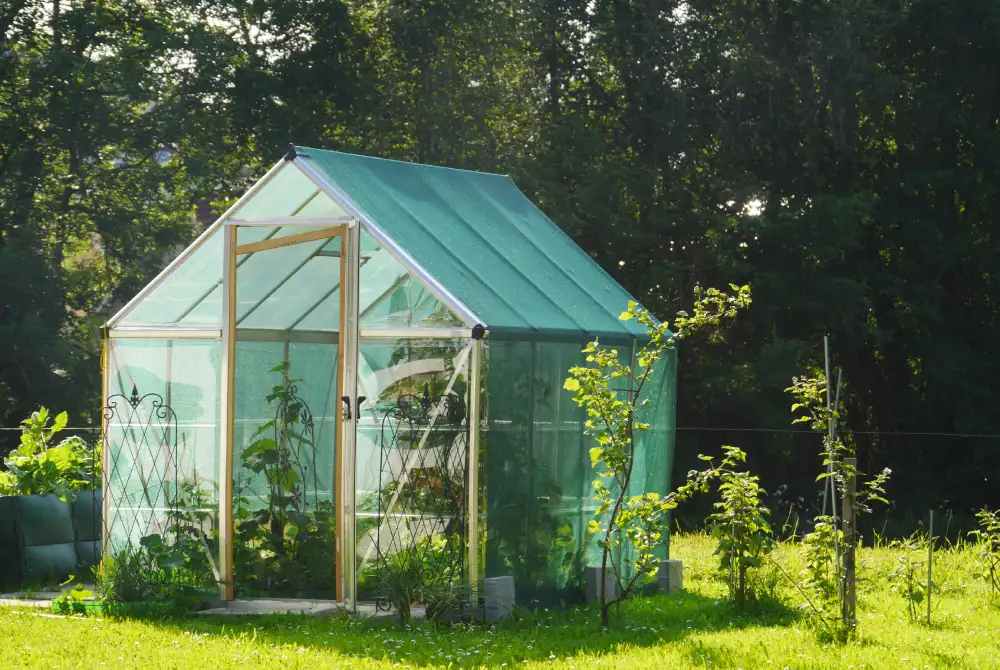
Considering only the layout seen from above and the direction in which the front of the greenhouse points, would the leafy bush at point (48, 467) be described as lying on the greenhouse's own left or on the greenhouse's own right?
on the greenhouse's own right

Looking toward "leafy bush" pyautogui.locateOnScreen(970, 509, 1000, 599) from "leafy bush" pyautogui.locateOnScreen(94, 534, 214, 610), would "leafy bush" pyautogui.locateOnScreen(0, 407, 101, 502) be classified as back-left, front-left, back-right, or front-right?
back-left

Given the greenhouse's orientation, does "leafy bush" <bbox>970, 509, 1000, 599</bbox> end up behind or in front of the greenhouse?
behind

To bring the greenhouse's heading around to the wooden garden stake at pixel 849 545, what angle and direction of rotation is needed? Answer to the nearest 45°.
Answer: approximately 90° to its left

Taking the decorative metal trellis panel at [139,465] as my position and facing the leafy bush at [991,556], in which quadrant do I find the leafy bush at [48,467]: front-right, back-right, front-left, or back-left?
back-left

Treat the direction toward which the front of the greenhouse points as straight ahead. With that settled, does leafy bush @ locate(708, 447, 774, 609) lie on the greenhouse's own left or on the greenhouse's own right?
on the greenhouse's own left

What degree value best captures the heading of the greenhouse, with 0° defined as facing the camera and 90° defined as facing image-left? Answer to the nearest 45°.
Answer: approximately 45°
